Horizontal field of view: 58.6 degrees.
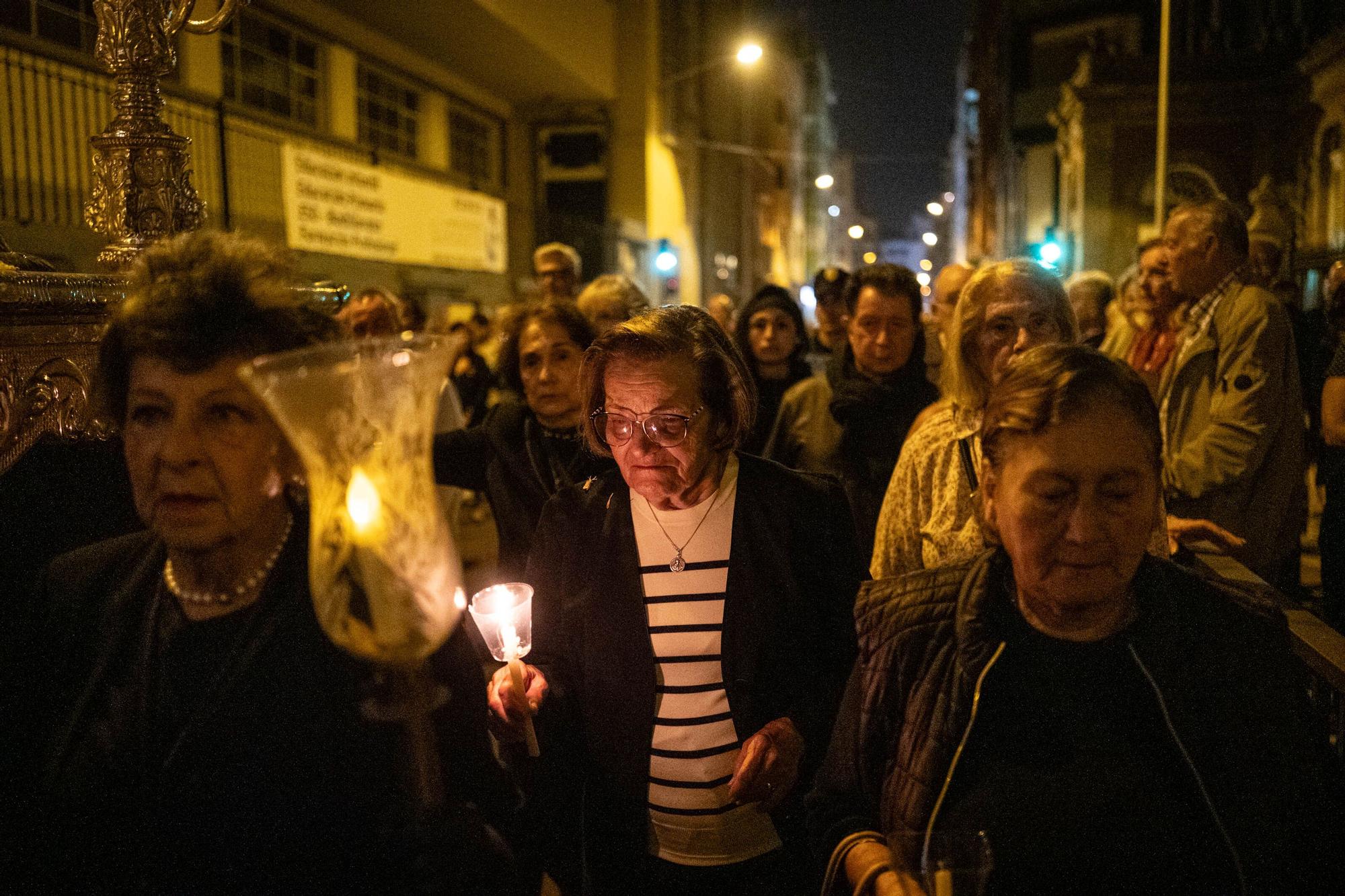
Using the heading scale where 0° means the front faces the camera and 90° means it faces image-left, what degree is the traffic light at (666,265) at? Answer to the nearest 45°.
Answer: approximately 0°

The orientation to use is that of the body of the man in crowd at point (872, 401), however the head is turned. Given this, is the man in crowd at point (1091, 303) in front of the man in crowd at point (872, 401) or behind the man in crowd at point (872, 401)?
behind

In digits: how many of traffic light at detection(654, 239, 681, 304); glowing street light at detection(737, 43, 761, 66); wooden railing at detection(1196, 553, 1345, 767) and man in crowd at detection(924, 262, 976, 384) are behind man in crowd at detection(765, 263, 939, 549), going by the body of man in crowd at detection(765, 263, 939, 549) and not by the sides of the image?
3

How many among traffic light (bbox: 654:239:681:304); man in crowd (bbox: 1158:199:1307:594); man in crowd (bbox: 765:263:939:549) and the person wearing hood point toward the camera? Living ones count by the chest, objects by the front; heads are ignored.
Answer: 3

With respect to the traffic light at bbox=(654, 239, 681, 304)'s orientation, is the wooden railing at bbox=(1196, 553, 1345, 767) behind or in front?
in front

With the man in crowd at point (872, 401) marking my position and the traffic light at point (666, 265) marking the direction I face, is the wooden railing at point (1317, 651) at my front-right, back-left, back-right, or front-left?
back-right

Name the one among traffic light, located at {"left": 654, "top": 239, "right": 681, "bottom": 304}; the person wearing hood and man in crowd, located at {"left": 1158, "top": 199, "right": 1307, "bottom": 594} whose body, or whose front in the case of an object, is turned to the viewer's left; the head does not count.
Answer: the man in crowd

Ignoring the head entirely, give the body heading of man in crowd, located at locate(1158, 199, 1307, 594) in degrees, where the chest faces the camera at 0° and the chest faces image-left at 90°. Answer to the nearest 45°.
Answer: approximately 90°

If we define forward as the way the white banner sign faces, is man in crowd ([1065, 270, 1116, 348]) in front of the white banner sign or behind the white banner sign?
in front

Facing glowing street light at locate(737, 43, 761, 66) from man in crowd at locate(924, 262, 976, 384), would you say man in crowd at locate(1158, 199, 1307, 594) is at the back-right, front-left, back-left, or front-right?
back-right

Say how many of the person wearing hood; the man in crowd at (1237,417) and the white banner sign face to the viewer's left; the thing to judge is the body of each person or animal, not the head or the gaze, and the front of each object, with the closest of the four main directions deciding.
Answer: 1
